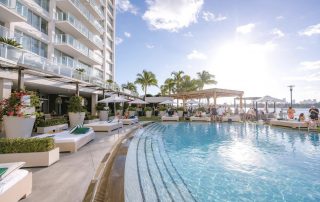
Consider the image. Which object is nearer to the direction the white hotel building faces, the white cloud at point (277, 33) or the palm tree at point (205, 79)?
the white cloud

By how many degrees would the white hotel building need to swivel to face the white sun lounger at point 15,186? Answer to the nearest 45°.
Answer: approximately 45° to its right

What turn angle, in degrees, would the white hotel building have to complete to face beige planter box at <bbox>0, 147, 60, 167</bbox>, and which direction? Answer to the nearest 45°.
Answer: approximately 45° to its right

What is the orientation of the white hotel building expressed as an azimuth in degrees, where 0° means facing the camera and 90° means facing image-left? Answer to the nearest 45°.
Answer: approximately 315°

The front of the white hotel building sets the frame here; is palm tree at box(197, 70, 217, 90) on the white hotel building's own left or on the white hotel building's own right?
on the white hotel building's own left

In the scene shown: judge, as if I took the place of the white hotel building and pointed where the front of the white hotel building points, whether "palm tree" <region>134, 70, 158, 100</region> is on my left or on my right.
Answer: on my left

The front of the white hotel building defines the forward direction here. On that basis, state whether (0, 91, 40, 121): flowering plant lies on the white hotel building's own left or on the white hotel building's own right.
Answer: on the white hotel building's own right
